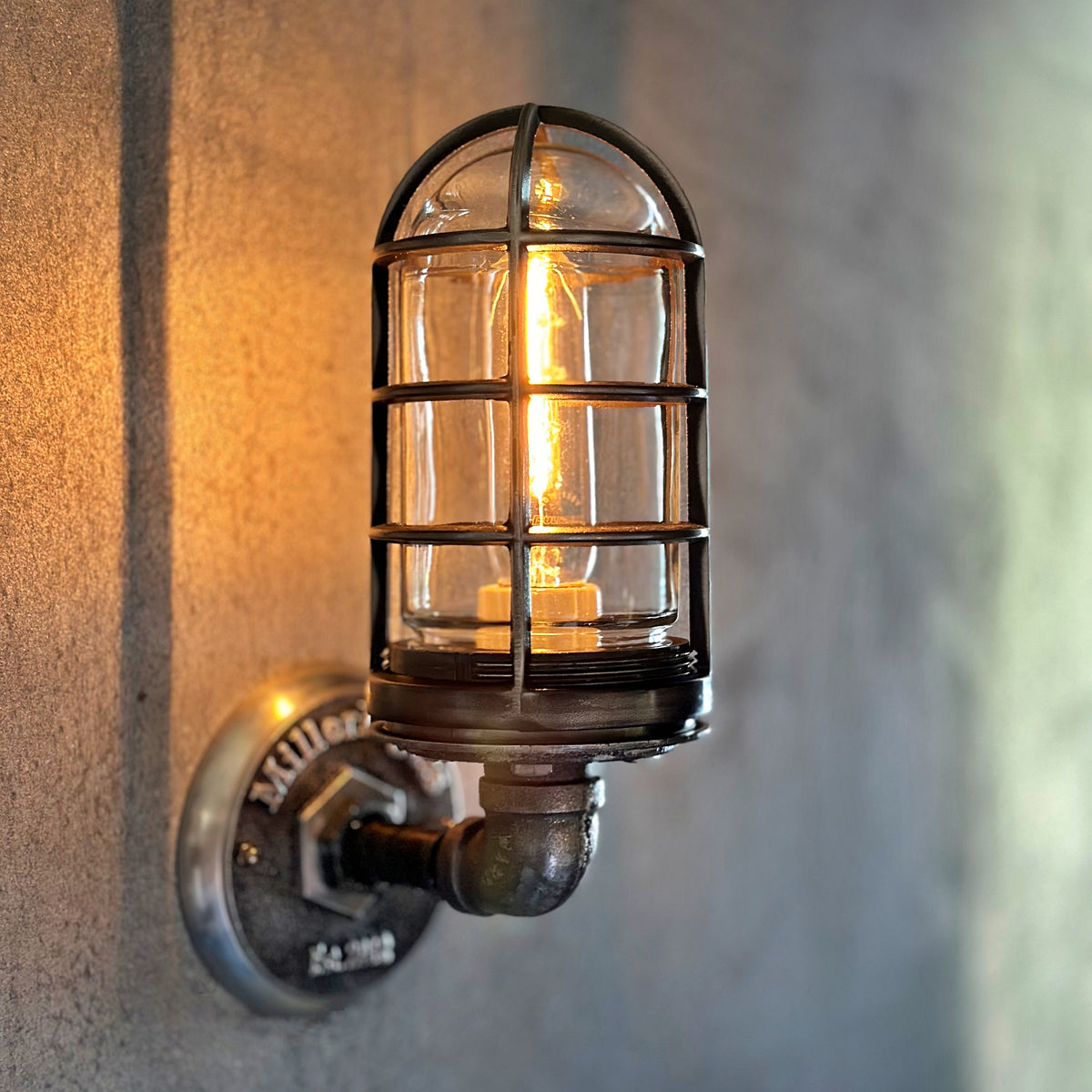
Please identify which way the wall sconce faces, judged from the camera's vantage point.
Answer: facing the viewer and to the right of the viewer
